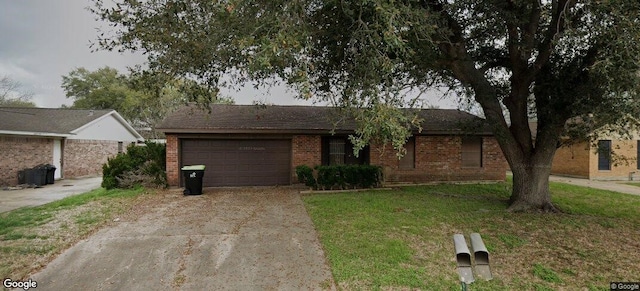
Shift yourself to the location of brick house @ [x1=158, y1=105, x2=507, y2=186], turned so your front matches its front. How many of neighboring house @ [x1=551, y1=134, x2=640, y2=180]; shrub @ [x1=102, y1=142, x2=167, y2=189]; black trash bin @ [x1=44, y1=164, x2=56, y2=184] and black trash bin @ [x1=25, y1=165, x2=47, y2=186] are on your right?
3

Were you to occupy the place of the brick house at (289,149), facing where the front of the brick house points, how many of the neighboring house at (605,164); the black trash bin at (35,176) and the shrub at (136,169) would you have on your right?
2

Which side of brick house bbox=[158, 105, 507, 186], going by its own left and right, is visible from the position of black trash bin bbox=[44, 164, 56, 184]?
right

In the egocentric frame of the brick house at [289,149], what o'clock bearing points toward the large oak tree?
The large oak tree is roughly at 11 o'clock from the brick house.

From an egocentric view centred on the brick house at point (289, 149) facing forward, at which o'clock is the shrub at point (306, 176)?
The shrub is roughly at 11 o'clock from the brick house.

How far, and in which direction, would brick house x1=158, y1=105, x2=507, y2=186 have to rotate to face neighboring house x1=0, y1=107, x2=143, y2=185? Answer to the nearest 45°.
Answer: approximately 90° to its right

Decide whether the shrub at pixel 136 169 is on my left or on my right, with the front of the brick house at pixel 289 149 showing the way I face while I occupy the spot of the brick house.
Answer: on my right

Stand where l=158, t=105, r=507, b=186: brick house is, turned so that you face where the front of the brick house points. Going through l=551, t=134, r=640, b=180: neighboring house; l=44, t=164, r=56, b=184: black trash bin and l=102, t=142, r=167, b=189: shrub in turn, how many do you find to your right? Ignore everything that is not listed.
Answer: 2

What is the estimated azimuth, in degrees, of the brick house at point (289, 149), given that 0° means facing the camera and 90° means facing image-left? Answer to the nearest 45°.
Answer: approximately 0°

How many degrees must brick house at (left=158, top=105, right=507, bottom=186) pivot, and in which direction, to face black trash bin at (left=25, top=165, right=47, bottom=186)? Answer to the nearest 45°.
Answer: approximately 90° to its right

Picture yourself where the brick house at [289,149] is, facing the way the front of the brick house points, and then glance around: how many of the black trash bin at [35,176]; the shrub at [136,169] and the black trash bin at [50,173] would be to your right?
3
